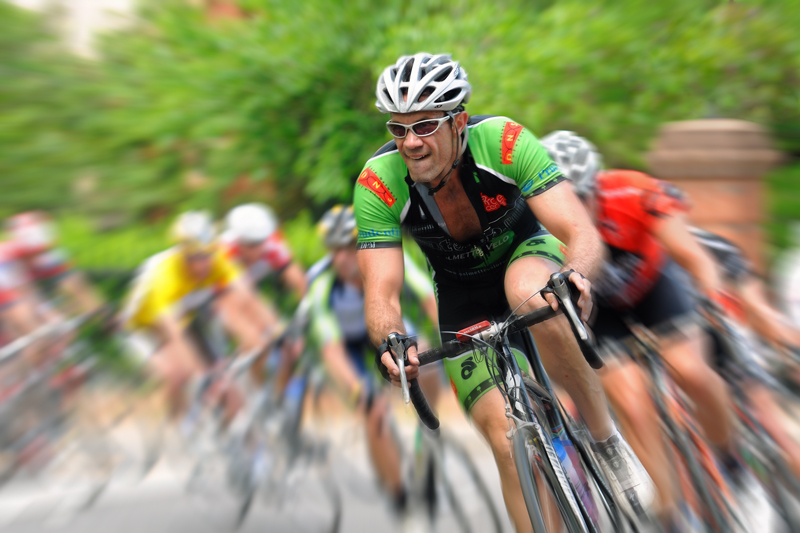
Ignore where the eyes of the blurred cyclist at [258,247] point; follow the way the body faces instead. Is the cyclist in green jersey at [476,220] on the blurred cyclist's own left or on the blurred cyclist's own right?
on the blurred cyclist's own left

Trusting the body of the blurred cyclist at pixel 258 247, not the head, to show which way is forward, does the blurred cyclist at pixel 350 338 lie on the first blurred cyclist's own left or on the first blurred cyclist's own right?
on the first blurred cyclist's own left

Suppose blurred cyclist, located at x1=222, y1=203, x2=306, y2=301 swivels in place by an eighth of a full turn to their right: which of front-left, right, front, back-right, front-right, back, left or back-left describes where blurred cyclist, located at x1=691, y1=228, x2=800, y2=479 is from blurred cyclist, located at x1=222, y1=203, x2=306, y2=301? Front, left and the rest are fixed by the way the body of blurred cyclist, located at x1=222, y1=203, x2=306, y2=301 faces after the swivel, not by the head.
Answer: back-left

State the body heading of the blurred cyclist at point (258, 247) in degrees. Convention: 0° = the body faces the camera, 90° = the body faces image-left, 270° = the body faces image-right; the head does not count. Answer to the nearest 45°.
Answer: approximately 45°

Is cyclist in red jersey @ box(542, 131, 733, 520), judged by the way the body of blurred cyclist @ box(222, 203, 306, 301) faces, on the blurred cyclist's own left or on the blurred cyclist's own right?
on the blurred cyclist's own left

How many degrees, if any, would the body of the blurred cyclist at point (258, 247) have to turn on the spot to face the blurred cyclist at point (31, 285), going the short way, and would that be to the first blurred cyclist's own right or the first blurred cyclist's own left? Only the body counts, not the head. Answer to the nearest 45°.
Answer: approximately 90° to the first blurred cyclist's own right
